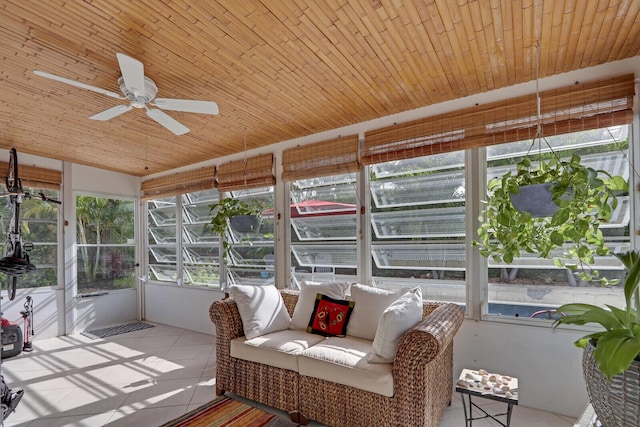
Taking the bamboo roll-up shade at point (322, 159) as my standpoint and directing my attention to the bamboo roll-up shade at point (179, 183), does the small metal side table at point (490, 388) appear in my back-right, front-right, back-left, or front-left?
back-left

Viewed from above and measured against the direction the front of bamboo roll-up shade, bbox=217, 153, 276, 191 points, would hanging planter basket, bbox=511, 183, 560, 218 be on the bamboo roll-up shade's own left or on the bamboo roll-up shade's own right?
on the bamboo roll-up shade's own left

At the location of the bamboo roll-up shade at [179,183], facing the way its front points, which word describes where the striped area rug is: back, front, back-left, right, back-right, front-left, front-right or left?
front-left

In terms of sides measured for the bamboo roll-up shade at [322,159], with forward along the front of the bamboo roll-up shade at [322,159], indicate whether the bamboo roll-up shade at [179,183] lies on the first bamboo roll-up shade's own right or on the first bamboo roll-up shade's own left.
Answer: on the first bamboo roll-up shade's own right

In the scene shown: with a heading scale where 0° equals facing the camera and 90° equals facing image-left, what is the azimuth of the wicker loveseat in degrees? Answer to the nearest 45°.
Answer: approximately 45°

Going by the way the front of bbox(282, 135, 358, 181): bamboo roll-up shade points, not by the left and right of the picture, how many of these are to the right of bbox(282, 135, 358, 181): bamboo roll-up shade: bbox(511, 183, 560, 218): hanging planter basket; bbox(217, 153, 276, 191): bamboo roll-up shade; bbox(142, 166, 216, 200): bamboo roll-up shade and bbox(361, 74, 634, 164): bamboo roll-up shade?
2

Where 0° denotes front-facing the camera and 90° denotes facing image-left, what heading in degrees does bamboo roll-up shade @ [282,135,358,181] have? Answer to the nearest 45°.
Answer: approximately 45°

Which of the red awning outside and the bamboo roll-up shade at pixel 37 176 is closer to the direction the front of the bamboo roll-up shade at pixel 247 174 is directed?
the bamboo roll-up shade

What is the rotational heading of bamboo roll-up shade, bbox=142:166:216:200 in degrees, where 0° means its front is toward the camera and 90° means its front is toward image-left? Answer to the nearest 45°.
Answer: approximately 45°

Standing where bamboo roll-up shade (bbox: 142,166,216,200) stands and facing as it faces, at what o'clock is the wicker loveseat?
The wicker loveseat is roughly at 10 o'clock from the bamboo roll-up shade.
